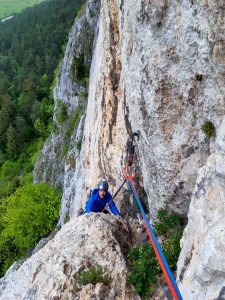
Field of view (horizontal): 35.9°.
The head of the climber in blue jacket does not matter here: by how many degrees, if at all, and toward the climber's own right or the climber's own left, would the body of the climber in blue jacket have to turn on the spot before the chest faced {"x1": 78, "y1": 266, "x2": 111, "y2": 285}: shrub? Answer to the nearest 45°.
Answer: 0° — they already face it

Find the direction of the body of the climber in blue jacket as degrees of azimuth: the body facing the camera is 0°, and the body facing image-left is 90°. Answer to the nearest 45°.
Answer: approximately 0°

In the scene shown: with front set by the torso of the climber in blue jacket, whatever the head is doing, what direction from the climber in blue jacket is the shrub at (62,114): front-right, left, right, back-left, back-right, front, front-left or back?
back

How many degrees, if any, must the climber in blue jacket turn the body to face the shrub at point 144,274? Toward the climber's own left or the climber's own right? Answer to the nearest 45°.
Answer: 0° — they already face it

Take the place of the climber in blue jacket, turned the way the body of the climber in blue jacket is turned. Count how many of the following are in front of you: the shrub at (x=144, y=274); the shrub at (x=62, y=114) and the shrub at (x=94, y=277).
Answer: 2
